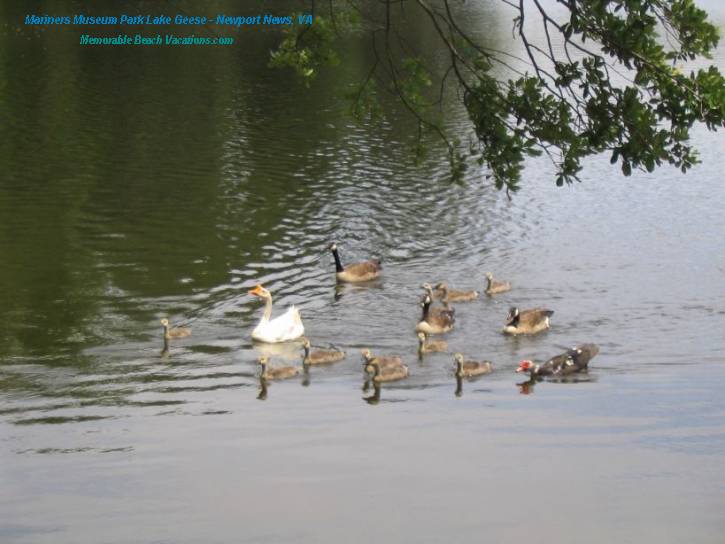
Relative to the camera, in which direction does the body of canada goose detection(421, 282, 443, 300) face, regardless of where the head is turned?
to the viewer's left

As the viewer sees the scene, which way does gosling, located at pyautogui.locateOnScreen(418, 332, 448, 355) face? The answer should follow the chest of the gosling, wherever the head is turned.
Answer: to the viewer's left

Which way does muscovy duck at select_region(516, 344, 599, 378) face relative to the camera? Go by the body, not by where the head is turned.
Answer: to the viewer's left

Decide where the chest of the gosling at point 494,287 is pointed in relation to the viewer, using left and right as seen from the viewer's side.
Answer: facing to the left of the viewer

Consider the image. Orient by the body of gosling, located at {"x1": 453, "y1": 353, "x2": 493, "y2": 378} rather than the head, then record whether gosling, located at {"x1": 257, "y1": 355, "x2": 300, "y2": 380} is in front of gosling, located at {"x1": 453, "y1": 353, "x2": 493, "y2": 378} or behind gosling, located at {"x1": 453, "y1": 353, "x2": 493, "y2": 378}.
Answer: in front

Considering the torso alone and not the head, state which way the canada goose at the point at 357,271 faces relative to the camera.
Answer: to the viewer's left

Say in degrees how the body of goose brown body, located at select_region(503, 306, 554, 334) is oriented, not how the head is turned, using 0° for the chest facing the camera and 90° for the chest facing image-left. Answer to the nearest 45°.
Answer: approximately 90°

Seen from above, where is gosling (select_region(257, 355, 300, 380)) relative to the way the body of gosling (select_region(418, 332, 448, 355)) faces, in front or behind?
in front

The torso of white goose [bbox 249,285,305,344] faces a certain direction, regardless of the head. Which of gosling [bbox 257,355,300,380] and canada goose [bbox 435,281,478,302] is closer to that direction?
the gosling

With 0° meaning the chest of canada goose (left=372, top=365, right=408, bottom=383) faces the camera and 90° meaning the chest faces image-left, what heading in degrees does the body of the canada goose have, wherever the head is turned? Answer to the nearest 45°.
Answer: approximately 90°

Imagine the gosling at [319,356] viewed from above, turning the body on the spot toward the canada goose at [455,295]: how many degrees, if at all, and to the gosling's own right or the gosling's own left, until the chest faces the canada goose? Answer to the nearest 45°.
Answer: approximately 135° to the gosling's own right

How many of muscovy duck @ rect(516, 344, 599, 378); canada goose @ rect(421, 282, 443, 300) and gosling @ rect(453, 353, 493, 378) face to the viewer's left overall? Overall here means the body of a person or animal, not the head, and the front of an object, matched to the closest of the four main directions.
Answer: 3

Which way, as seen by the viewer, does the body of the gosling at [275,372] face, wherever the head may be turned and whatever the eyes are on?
to the viewer's left

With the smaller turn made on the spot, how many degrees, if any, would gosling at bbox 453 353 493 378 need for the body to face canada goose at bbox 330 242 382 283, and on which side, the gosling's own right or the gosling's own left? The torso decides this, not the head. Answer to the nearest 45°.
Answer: approximately 45° to the gosling's own right
